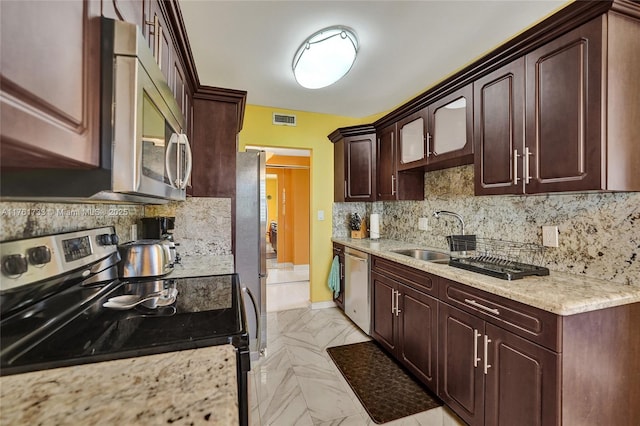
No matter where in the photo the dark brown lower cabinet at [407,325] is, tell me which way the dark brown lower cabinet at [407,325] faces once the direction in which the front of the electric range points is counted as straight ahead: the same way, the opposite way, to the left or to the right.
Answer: the opposite way

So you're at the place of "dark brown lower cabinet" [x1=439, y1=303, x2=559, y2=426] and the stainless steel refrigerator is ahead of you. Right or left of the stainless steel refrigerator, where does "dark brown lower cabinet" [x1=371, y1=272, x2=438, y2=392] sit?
right

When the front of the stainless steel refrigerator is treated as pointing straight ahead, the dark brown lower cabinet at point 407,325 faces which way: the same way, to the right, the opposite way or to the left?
the opposite way

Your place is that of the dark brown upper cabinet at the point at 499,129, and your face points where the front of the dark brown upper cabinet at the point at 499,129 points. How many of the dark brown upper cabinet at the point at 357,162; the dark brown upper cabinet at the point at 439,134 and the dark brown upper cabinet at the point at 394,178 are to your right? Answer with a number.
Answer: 3

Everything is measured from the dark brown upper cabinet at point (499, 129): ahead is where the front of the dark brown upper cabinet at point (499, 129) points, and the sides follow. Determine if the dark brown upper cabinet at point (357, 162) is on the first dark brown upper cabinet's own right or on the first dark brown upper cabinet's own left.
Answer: on the first dark brown upper cabinet's own right

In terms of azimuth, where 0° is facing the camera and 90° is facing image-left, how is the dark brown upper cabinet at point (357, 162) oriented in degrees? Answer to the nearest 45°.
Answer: approximately 0°

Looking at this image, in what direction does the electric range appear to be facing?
to the viewer's right

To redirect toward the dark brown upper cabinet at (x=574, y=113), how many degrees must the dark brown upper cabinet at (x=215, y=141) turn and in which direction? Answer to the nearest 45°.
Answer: approximately 45° to its right

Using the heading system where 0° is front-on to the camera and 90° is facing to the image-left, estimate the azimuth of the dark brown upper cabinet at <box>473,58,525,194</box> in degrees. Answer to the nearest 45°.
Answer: approximately 45°

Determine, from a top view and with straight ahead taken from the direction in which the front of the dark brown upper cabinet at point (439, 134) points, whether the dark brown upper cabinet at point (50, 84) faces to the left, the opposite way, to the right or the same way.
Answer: the opposite way

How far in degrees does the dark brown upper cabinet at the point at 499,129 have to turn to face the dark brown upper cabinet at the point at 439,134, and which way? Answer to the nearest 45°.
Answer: approximately 90° to its right

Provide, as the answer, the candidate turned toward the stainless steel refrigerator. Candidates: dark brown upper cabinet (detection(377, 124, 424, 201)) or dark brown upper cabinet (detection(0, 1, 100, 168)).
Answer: dark brown upper cabinet (detection(377, 124, 424, 201))
